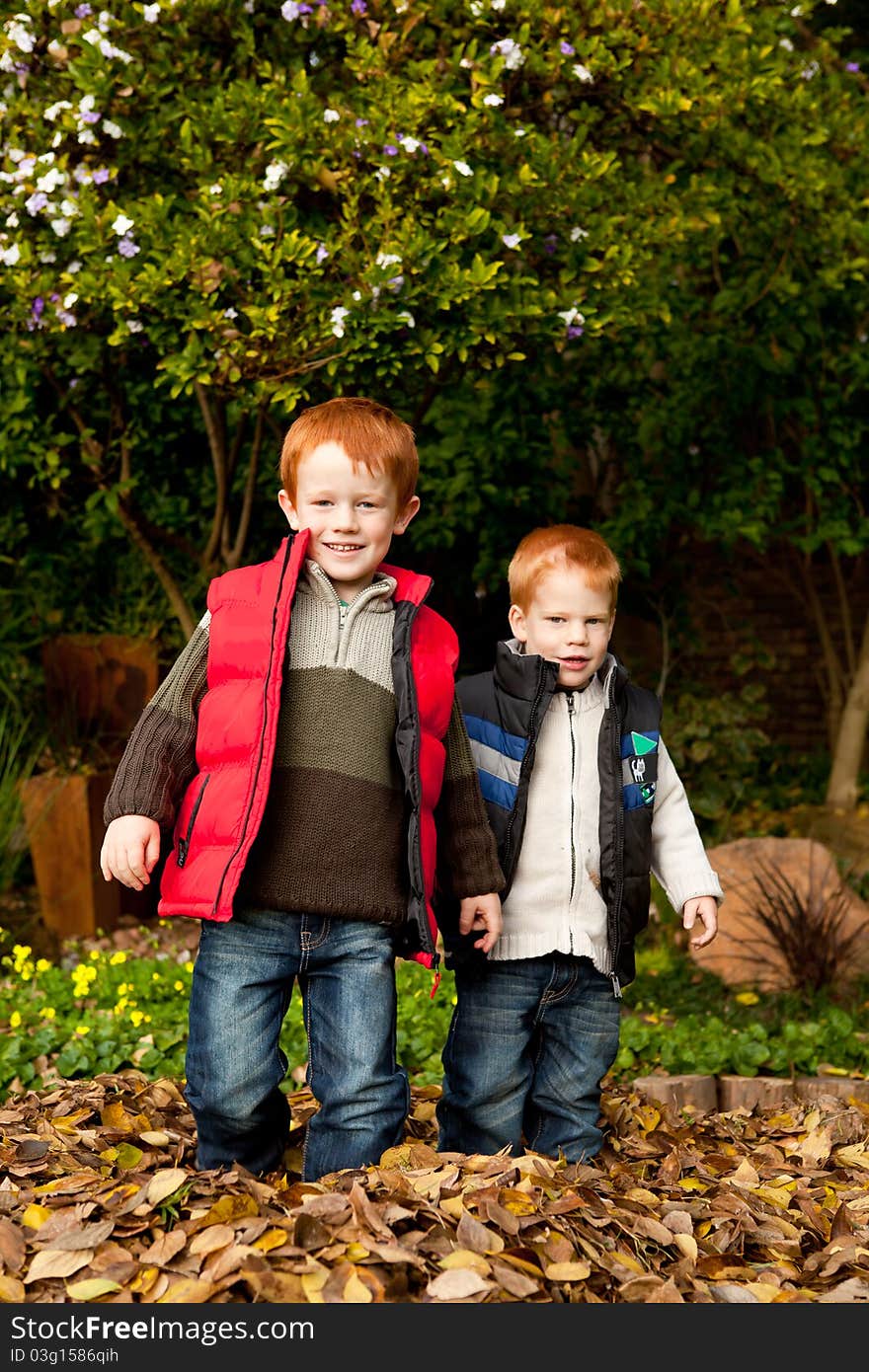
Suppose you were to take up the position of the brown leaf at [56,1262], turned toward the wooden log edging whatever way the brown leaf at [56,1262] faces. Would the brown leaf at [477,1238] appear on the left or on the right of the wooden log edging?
right

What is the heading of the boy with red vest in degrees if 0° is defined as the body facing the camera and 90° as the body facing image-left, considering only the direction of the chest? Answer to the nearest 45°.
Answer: approximately 0°

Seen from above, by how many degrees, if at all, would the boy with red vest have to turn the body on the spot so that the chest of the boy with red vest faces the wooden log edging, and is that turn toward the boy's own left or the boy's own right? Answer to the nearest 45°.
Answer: approximately 135° to the boy's own left
